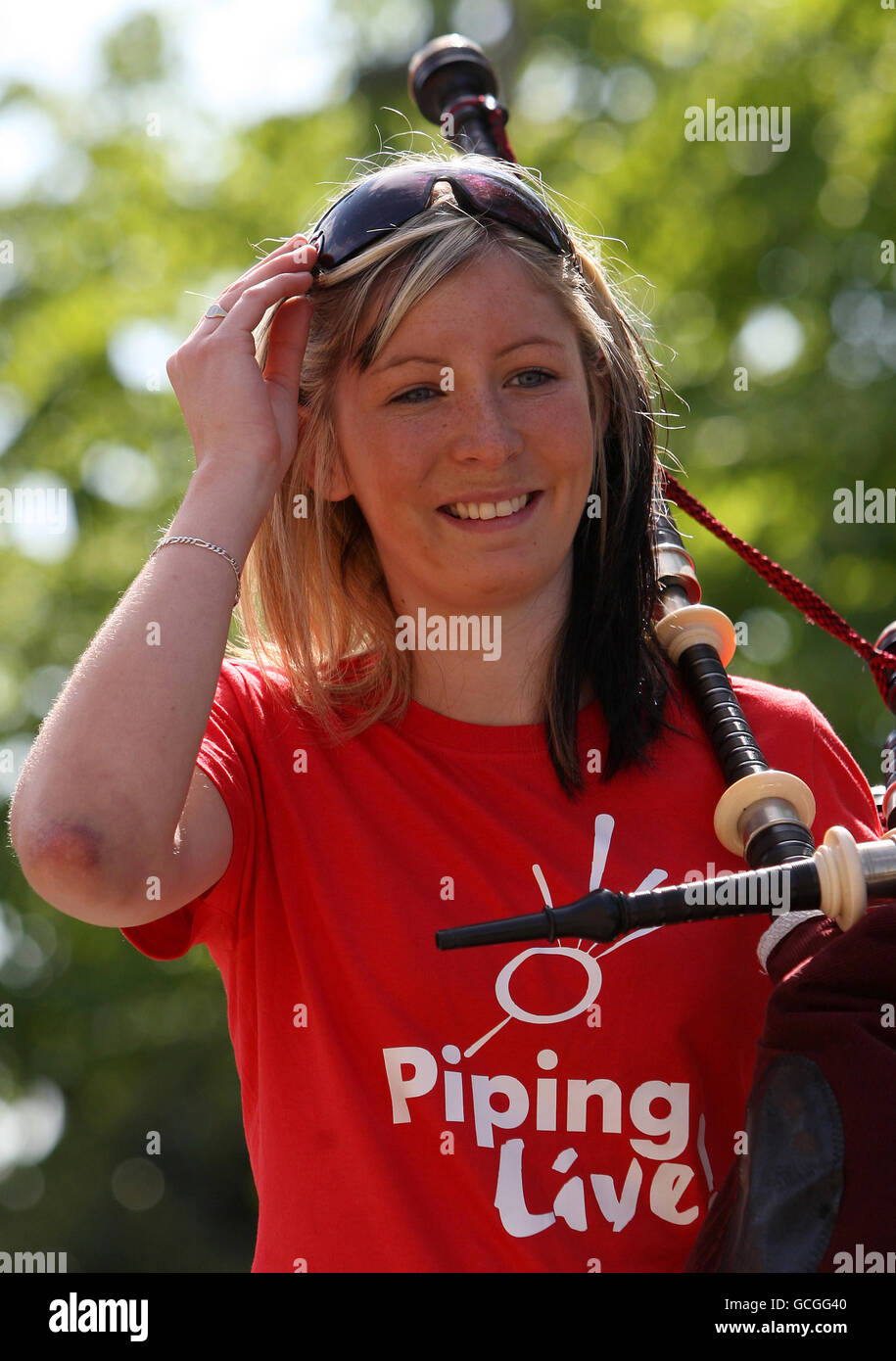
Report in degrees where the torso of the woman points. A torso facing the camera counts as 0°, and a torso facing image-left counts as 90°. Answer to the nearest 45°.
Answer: approximately 0°
